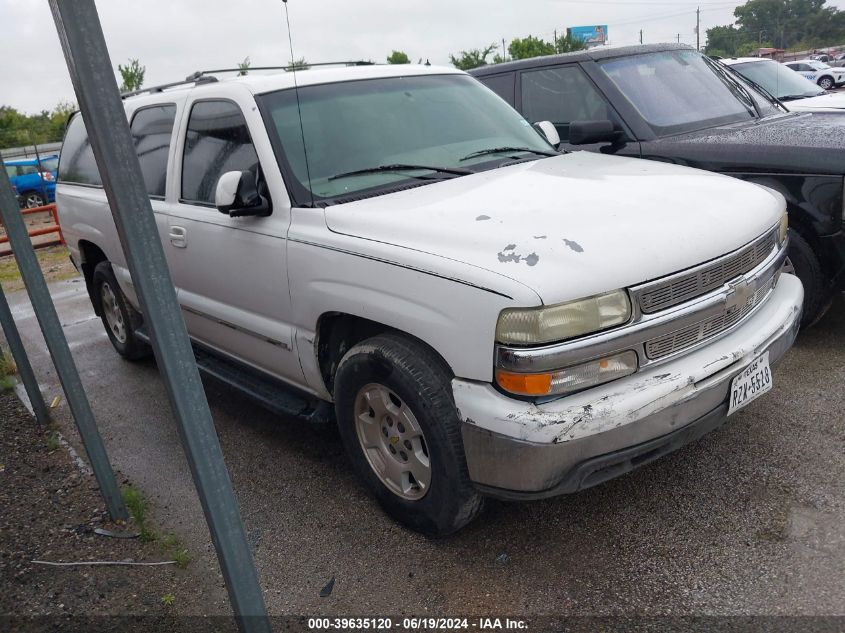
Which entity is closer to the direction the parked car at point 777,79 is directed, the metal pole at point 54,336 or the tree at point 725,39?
the metal pole

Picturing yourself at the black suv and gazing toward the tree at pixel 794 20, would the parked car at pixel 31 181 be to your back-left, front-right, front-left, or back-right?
front-left

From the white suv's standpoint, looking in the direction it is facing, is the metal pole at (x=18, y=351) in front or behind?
behind

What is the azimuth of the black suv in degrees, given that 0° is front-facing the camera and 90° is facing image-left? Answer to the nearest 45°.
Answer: approximately 315°

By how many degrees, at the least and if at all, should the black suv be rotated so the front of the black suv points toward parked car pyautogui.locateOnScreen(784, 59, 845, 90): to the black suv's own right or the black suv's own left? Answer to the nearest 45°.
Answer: approximately 135° to the black suv's own left

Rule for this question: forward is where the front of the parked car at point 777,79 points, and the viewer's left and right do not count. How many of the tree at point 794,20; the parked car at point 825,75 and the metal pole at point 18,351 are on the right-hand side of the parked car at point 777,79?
1

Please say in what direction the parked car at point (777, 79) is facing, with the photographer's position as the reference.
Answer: facing the viewer and to the right of the viewer

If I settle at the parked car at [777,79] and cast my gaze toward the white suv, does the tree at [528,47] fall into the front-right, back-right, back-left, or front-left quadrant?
back-right

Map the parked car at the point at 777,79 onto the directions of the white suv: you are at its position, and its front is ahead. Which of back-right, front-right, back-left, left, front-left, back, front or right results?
left

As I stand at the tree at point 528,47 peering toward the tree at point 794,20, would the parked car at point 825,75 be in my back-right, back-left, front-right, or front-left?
front-right

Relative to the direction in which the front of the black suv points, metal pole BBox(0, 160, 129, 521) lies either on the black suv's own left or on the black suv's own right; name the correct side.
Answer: on the black suv's own right

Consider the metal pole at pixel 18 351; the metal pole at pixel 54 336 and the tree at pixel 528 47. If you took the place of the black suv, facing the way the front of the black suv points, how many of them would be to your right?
2
